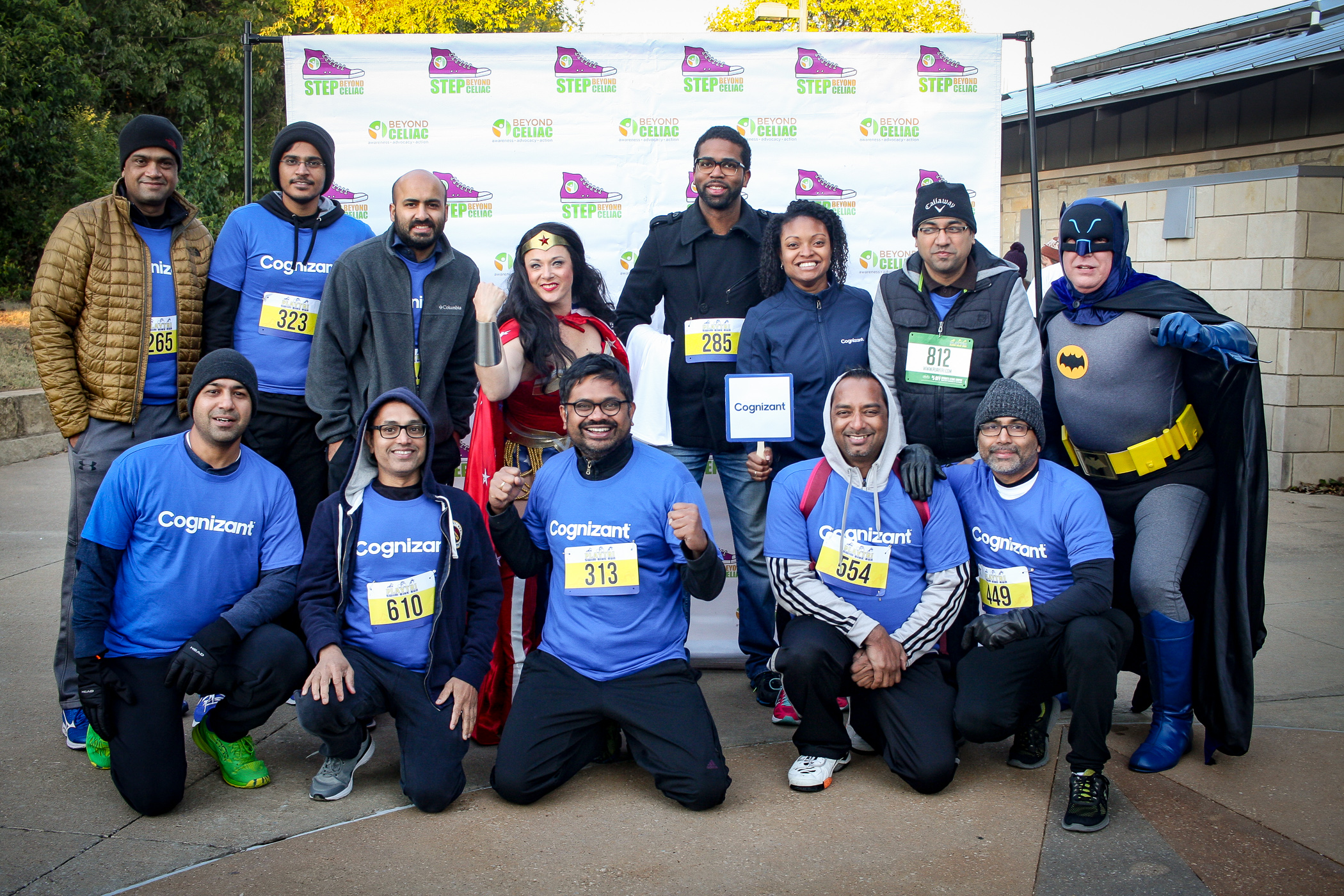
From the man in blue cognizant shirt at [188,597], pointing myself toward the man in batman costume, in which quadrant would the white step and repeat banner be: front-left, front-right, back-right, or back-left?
front-left

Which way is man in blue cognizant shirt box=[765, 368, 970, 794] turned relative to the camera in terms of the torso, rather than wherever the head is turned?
toward the camera

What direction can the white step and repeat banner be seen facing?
toward the camera

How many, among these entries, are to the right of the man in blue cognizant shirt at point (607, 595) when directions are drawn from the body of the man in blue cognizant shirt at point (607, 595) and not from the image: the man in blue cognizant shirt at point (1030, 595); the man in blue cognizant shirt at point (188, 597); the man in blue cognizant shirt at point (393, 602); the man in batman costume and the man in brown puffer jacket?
3

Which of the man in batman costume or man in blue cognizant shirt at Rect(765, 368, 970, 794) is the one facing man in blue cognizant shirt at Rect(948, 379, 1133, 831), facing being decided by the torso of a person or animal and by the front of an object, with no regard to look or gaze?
the man in batman costume

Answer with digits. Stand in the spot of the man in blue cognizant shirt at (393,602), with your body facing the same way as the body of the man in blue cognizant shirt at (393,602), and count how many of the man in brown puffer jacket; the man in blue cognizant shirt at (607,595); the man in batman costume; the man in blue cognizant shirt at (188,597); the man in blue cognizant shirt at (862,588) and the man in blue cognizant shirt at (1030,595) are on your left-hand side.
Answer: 4

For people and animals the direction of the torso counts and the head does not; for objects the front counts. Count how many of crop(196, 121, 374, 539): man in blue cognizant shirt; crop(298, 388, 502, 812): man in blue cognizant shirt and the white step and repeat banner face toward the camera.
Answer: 3

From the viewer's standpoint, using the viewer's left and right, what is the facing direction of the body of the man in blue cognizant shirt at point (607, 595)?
facing the viewer

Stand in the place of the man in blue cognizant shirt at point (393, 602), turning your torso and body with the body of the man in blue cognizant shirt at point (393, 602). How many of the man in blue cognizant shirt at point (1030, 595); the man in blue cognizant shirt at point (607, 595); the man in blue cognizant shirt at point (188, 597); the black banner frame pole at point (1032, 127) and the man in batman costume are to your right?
1

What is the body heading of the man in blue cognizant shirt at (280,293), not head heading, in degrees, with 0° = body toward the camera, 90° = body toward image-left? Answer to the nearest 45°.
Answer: approximately 0°

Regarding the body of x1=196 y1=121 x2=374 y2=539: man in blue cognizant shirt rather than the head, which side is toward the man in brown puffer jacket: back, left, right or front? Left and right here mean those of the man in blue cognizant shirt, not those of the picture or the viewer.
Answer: right
